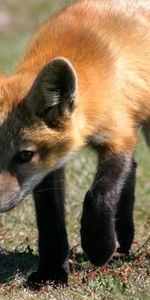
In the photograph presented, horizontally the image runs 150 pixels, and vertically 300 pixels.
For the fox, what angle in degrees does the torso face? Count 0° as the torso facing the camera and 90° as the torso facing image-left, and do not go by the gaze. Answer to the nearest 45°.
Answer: approximately 45°
